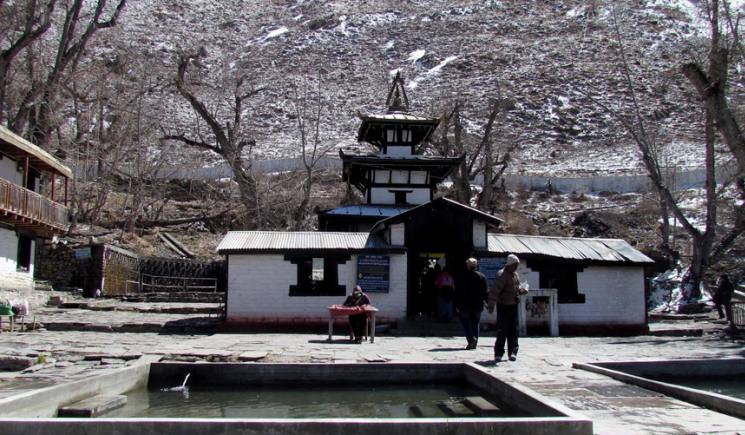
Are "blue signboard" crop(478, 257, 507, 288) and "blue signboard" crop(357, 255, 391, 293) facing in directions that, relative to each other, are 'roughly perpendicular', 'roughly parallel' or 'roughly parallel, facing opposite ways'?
roughly parallel

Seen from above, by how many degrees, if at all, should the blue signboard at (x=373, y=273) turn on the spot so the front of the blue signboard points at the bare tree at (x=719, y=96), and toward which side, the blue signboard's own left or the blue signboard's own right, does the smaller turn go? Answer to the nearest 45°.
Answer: approximately 90° to the blue signboard's own left

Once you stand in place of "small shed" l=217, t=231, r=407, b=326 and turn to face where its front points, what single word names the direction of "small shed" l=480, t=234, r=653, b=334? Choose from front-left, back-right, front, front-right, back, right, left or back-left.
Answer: left

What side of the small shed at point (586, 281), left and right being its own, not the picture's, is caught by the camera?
front

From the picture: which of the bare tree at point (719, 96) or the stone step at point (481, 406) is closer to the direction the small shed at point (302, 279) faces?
the stone step

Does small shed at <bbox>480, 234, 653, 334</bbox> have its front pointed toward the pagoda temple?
no

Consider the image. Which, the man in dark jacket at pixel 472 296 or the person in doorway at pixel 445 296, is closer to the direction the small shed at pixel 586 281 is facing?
the man in dark jacket

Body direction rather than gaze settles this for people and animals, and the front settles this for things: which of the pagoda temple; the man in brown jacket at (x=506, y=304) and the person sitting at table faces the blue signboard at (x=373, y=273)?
the pagoda temple

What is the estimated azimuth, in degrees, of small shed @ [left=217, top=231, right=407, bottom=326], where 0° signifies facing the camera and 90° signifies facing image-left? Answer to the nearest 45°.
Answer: approximately 0°

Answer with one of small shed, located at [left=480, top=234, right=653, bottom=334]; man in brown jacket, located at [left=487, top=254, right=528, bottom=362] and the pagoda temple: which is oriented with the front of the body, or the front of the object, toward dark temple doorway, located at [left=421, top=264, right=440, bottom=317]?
the pagoda temple

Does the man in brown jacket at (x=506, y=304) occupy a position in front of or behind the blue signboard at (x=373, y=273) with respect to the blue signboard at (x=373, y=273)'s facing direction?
in front

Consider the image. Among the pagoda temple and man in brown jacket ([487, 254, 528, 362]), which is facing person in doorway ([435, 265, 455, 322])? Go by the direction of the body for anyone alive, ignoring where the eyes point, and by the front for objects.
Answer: the pagoda temple

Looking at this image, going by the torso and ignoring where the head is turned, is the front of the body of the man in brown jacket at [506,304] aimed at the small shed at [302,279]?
no

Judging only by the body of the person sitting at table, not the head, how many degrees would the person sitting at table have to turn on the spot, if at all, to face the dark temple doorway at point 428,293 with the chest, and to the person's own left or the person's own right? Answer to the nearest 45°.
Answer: approximately 180°

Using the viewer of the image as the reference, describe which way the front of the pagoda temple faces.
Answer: facing the viewer

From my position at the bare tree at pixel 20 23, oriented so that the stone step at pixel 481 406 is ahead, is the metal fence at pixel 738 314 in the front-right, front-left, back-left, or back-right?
front-left

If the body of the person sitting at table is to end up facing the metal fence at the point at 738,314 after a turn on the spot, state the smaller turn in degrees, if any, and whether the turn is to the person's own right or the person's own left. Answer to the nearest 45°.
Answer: approximately 90° to the person's own left

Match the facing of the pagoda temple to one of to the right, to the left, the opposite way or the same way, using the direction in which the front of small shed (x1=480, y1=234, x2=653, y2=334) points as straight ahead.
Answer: the same way

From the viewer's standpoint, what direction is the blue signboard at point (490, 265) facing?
toward the camera

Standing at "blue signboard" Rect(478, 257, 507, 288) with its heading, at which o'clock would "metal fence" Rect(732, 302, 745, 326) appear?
The metal fence is roughly at 9 o'clock from the blue signboard.

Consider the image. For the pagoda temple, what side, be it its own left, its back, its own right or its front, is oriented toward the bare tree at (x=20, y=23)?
right

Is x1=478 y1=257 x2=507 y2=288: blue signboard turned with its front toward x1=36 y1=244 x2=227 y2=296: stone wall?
no
